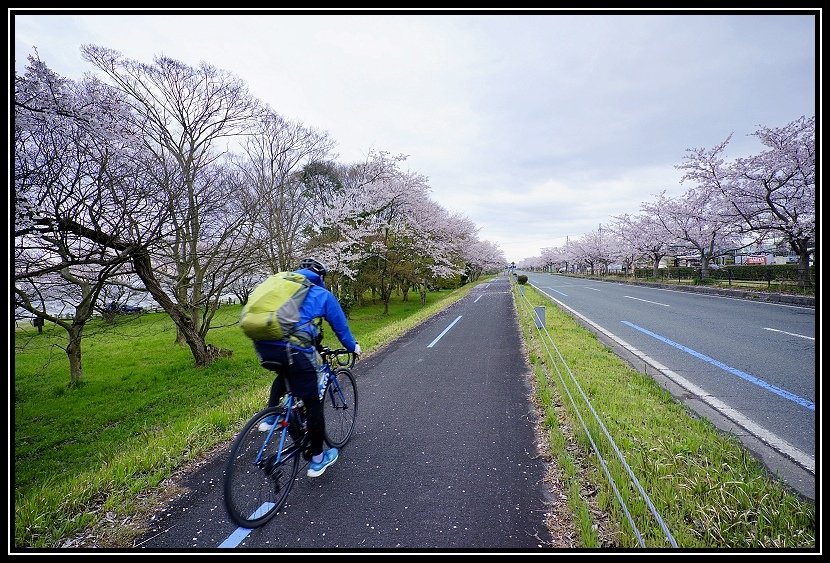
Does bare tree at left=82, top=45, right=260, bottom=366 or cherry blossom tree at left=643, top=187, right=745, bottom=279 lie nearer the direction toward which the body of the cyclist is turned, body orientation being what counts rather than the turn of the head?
the cherry blossom tree

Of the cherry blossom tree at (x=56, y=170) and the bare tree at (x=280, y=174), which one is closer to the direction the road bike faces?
the bare tree

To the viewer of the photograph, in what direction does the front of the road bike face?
facing away from the viewer and to the right of the viewer

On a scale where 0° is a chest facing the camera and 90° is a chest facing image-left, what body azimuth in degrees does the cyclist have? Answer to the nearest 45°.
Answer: approximately 225°

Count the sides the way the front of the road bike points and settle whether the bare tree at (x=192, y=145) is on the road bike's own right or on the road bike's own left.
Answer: on the road bike's own left

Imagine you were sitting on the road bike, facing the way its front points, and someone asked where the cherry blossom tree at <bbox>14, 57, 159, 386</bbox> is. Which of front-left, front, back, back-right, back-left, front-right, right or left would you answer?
left

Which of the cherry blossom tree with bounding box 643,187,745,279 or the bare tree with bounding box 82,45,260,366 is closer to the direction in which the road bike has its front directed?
the cherry blossom tree

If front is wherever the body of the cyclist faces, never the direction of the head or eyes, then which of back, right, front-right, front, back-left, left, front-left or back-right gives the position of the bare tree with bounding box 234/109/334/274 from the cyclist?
front-left

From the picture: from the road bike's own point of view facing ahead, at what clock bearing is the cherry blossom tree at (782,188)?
The cherry blossom tree is roughly at 1 o'clock from the road bike.
